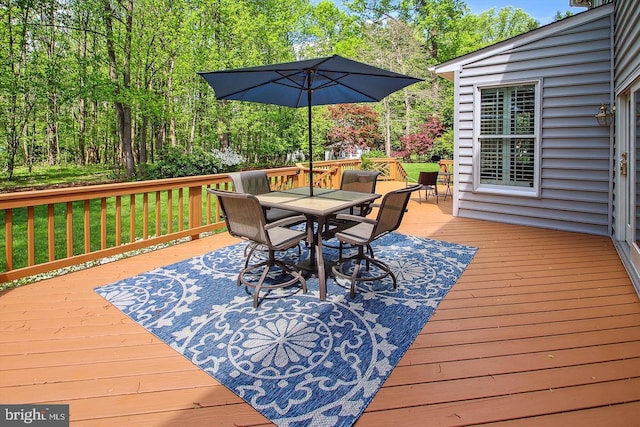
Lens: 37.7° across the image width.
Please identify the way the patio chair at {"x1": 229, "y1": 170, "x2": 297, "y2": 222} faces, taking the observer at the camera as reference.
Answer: facing the viewer and to the right of the viewer

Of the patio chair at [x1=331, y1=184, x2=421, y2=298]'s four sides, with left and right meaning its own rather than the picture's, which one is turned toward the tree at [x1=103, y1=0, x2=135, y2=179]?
front

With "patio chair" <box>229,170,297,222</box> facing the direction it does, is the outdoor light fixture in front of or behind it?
in front

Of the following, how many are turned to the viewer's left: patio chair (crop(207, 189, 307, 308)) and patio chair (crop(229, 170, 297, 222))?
0

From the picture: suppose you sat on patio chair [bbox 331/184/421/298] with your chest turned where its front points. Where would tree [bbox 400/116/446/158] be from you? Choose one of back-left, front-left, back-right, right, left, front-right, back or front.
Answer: front-right

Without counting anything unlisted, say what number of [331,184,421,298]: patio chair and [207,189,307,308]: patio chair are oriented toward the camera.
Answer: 0

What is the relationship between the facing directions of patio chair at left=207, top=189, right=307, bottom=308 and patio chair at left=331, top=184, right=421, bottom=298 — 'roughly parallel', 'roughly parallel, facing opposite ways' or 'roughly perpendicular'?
roughly perpendicular

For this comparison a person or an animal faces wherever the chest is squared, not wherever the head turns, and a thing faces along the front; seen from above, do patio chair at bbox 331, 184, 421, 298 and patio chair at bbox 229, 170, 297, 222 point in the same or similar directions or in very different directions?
very different directions

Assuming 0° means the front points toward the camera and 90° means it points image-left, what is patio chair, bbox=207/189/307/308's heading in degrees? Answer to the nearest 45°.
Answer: approximately 225°

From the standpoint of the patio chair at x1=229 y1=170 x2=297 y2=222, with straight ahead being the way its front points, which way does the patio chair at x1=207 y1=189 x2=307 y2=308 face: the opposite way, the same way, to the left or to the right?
to the left

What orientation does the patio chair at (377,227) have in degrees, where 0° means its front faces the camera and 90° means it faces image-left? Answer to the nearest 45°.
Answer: approximately 135°
